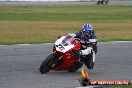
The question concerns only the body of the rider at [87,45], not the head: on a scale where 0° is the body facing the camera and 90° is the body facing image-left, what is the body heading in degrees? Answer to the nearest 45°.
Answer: approximately 45°
